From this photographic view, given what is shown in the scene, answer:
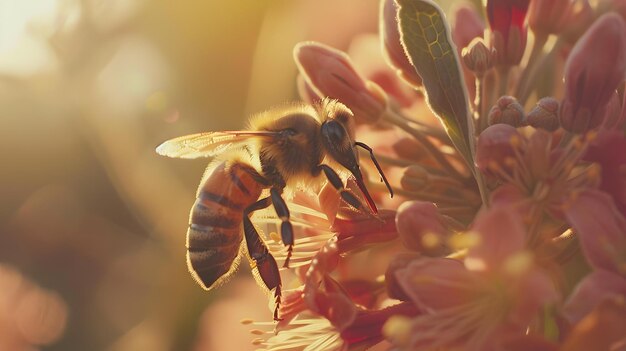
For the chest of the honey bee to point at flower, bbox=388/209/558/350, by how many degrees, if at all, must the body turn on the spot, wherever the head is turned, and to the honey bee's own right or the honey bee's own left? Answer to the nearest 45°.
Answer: approximately 45° to the honey bee's own right

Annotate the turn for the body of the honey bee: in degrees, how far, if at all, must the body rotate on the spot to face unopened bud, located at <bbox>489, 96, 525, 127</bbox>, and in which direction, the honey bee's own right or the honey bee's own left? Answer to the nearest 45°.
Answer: approximately 45° to the honey bee's own right

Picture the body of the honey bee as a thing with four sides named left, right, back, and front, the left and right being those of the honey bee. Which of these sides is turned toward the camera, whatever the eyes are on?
right

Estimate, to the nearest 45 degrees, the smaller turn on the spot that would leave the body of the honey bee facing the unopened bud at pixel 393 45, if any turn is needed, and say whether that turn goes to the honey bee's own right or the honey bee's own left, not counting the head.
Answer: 0° — it already faces it

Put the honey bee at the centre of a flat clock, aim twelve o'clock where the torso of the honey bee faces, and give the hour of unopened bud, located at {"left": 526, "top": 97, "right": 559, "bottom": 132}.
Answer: The unopened bud is roughly at 1 o'clock from the honey bee.
